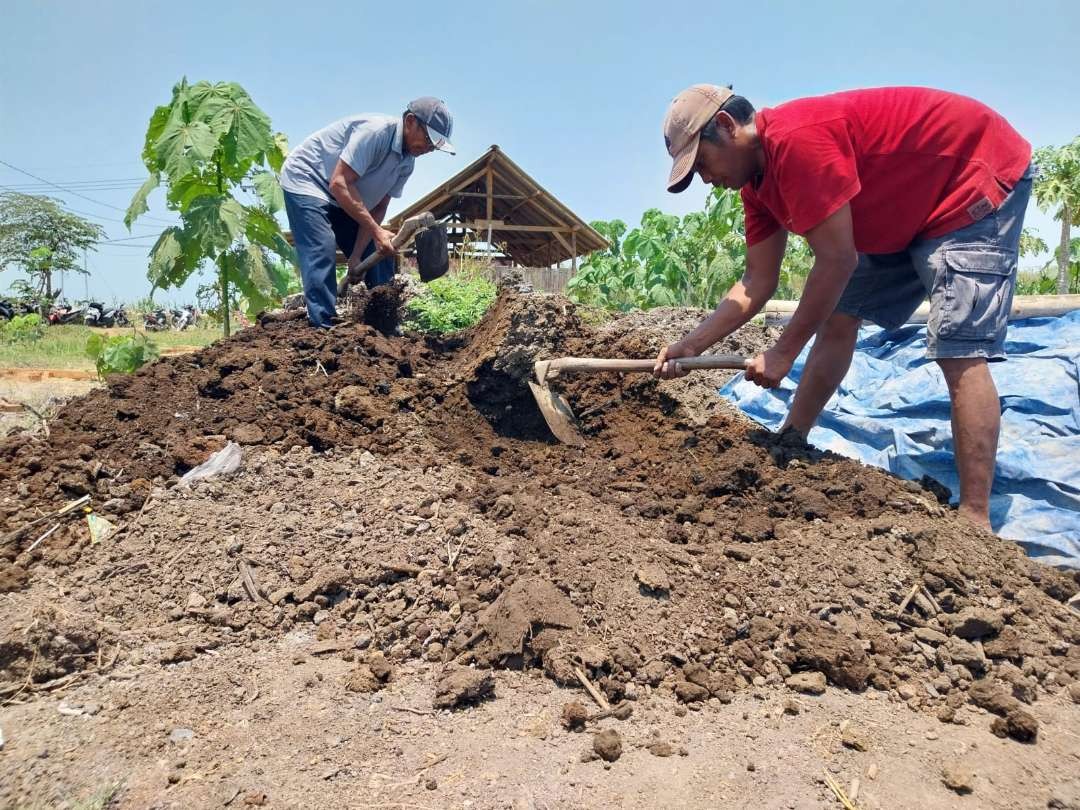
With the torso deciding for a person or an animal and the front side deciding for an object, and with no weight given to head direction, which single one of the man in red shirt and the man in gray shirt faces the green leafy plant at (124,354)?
the man in red shirt

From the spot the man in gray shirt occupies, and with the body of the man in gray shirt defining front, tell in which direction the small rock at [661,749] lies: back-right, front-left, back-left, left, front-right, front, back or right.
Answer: right

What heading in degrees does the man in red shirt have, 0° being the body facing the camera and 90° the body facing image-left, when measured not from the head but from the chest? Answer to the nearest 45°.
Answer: approximately 90°

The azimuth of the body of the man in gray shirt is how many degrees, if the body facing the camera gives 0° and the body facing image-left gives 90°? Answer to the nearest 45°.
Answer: approximately 270°

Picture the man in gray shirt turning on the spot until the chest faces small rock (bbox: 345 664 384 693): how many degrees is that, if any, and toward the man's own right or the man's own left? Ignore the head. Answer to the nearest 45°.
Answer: approximately 90° to the man's own right

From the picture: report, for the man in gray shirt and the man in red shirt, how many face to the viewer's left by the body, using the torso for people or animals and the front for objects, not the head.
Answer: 1

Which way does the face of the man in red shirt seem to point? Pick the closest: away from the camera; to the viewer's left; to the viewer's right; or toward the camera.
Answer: to the viewer's left

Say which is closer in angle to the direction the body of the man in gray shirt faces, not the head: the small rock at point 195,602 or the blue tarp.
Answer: the blue tarp

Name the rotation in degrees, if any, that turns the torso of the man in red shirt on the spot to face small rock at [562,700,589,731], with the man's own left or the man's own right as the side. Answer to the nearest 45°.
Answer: approximately 45° to the man's own left
